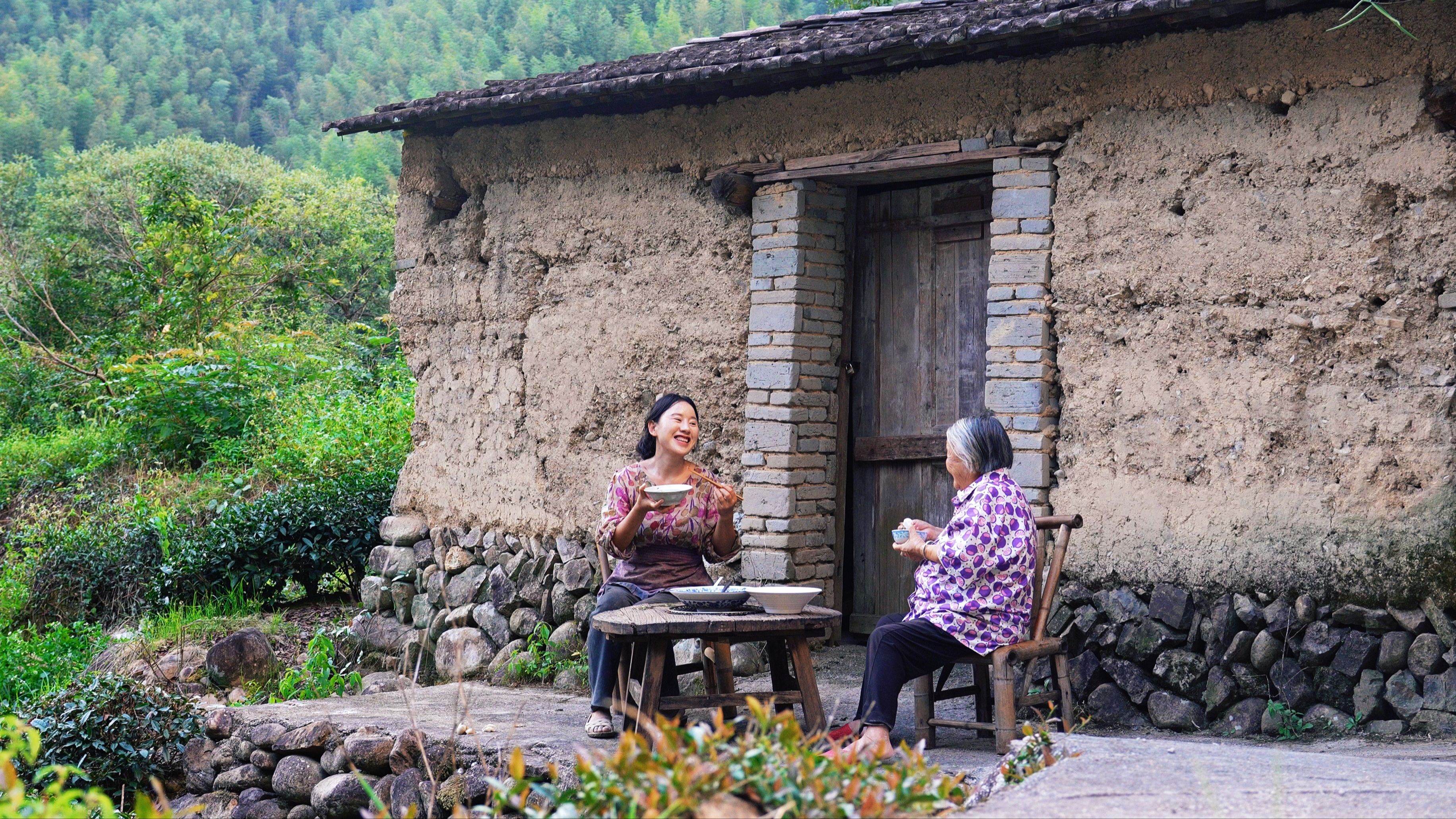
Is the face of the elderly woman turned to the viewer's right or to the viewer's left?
to the viewer's left

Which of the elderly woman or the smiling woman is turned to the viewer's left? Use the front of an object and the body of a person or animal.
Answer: the elderly woman

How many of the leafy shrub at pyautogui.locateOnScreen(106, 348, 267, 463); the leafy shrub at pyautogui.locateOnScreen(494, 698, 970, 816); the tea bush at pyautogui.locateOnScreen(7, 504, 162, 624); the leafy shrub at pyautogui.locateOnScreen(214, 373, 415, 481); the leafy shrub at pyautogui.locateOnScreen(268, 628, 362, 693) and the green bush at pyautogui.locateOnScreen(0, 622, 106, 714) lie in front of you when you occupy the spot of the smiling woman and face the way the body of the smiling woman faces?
1

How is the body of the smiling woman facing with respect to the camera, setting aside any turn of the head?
toward the camera

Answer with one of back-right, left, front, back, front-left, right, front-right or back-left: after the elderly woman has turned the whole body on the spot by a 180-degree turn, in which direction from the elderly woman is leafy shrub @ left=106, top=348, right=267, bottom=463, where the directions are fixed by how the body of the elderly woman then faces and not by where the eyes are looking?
back-left

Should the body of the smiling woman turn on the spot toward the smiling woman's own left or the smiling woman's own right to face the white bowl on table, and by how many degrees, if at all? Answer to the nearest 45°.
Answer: approximately 45° to the smiling woman's own left

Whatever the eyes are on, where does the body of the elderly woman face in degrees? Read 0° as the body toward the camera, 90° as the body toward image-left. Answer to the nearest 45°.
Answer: approximately 90°

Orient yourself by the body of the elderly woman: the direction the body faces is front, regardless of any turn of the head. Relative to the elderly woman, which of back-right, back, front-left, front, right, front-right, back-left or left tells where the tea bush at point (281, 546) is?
front-right

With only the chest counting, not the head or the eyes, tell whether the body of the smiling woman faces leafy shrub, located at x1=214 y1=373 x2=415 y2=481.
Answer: no

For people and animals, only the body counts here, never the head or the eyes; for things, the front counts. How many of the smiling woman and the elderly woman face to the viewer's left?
1

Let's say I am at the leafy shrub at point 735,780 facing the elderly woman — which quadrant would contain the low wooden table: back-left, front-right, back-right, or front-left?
front-left

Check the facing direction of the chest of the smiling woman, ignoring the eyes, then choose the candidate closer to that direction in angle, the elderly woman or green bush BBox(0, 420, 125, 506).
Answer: the elderly woman

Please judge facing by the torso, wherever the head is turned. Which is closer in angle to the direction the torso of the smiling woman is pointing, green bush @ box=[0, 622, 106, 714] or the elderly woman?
the elderly woman

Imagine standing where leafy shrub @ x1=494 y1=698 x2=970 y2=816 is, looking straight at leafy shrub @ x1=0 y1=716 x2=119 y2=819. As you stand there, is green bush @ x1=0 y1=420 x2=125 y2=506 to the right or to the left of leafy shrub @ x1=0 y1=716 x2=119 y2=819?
right

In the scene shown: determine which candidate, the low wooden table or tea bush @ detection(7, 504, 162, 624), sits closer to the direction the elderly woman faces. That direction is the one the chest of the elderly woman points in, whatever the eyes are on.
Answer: the low wooden table

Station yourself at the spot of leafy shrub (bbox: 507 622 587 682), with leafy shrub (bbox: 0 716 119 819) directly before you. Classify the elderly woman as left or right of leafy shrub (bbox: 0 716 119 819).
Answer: left

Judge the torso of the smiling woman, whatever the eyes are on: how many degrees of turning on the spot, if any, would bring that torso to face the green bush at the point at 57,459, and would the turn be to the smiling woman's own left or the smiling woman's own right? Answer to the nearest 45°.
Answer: approximately 135° to the smiling woman's own right

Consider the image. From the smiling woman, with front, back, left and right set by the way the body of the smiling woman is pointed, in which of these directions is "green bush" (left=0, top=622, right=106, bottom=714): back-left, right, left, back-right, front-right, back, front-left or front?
back-right

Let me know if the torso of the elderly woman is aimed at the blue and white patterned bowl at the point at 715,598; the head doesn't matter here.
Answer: yes

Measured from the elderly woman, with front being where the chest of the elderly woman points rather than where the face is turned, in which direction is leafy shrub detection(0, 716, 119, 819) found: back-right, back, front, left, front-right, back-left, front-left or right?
front-left

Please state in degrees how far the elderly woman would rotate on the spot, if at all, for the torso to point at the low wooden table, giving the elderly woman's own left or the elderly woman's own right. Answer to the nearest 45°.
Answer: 0° — they already face it

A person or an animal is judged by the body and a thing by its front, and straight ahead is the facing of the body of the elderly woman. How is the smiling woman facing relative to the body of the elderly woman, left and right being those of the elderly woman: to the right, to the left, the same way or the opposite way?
to the left

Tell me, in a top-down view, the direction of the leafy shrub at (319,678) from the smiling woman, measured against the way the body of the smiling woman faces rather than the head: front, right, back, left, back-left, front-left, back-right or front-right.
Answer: back-right
